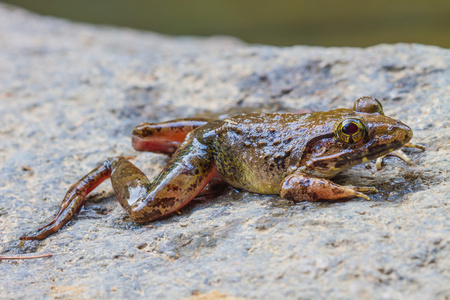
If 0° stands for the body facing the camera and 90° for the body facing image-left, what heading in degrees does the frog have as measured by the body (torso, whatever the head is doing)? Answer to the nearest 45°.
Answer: approximately 270°
